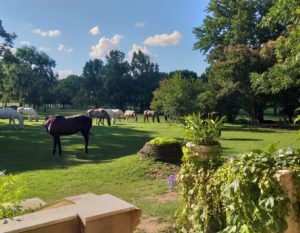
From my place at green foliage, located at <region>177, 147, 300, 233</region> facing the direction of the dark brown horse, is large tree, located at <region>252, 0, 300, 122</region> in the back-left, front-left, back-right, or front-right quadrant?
front-right

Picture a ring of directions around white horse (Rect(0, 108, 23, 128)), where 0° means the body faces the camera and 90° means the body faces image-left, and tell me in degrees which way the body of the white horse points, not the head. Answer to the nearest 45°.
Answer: approximately 270°

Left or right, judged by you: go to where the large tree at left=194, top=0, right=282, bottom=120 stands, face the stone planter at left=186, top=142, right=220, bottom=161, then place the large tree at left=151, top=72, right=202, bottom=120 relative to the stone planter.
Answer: right

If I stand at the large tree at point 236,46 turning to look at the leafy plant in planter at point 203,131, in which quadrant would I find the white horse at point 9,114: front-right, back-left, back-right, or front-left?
front-right

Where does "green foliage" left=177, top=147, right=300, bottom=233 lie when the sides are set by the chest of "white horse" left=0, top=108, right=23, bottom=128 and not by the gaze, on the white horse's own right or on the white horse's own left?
on the white horse's own right

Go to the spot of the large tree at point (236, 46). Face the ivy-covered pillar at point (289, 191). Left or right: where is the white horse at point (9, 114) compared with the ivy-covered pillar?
right

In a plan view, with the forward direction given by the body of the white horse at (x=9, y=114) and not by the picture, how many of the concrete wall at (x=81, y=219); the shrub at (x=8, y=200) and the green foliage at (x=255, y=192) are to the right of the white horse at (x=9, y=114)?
3

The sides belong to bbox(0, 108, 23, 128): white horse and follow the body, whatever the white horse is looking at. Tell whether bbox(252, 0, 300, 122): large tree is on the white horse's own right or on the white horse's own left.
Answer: on the white horse's own right

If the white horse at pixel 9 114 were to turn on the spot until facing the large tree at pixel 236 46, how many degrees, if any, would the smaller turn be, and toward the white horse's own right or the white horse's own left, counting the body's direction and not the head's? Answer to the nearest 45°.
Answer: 0° — it already faces it

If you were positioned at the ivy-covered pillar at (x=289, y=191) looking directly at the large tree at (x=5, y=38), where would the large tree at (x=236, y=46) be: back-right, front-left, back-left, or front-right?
front-right
